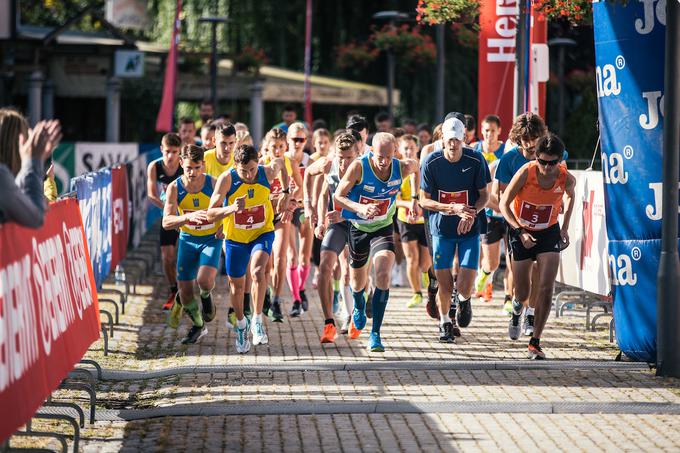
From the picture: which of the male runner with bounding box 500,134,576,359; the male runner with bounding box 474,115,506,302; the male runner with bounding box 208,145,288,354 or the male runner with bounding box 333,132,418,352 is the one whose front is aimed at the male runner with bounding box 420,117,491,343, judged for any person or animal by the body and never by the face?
the male runner with bounding box 474,115,506,302

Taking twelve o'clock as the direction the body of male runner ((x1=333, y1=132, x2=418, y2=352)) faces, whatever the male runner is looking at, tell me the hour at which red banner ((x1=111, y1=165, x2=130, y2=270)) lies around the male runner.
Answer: The red banner is roughly at 5 o'clock from the male runner.

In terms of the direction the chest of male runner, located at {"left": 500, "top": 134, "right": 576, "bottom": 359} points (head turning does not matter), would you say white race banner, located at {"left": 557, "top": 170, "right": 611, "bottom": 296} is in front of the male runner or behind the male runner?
behind

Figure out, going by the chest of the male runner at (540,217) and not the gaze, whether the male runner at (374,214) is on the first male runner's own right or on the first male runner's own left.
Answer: on the first male runner's own right

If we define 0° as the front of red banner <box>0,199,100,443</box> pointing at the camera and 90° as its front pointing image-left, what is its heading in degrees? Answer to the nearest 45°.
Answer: approximately 315°

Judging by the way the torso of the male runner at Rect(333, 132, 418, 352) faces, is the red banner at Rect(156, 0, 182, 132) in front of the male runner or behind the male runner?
behind

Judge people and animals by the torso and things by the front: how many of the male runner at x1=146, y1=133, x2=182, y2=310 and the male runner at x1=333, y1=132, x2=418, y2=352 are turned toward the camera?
2

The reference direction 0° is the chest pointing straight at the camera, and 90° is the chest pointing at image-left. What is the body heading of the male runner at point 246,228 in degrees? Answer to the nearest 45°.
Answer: approximately 0°

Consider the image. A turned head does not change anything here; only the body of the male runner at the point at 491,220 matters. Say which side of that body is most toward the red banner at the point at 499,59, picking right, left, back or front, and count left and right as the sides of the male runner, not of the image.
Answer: back

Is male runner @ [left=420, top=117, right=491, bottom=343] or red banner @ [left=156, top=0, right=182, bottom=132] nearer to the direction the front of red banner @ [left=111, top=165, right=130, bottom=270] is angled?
the male runner

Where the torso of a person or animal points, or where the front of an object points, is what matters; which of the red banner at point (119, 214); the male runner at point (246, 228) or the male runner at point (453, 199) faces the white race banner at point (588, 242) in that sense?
the red banner
